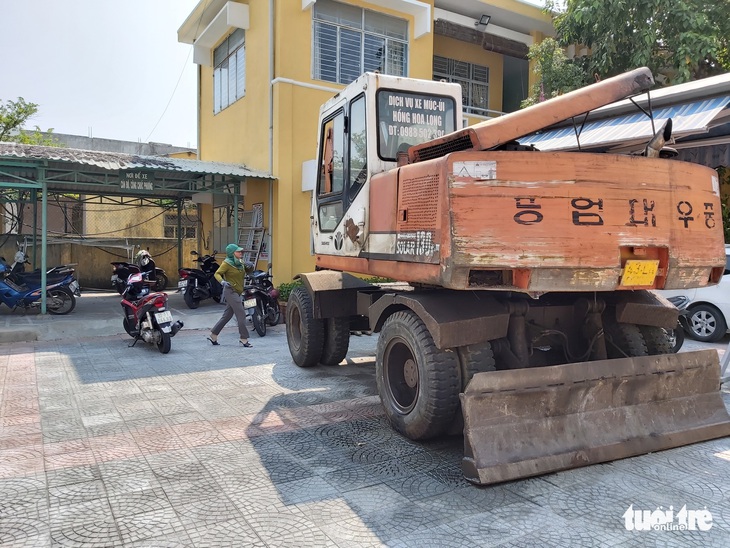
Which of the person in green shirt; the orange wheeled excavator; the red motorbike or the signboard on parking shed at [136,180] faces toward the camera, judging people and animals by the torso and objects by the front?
the signboard on parking shed

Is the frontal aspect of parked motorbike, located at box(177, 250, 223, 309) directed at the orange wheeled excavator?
no

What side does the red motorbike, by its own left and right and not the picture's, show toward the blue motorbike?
front

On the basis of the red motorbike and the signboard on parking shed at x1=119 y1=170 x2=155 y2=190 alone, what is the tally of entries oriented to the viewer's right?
0

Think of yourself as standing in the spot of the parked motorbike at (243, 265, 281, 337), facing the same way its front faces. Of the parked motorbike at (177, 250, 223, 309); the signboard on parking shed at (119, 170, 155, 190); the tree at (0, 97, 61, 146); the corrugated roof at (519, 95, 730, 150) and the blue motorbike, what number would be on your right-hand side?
1

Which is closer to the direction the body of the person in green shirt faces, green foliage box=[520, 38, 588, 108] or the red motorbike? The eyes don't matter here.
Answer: the green foliage

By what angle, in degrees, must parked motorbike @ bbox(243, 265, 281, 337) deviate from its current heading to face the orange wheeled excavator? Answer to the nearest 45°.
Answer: approximately 135° to its right

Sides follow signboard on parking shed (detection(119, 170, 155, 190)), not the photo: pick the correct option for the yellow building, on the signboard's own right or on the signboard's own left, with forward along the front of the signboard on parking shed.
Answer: on the signboard's own left

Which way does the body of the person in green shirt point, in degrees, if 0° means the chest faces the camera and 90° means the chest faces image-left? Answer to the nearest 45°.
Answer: approximately 270°

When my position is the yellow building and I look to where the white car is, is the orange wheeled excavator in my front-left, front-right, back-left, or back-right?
front-right

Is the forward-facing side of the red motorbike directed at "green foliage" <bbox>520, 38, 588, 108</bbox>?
no

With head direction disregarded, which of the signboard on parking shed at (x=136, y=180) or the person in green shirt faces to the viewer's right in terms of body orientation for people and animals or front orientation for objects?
the person in green shirt

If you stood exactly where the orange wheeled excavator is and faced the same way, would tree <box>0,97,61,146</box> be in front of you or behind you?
in front

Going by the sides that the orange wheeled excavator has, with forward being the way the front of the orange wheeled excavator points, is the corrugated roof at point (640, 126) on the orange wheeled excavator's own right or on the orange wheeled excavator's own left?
on the orange wheeled excavator's own right

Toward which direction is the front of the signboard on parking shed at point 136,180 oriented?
toward the camera

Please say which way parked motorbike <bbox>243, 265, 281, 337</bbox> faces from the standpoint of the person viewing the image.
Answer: facing away from the viewer and to the right of the viewer

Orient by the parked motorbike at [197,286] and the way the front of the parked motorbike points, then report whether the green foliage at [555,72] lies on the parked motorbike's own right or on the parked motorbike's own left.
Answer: on the parked motorbike's own right
